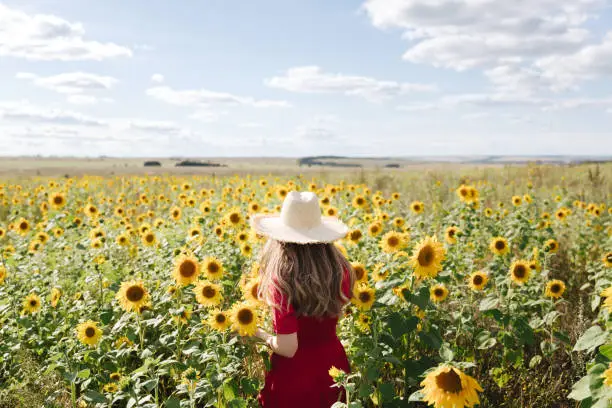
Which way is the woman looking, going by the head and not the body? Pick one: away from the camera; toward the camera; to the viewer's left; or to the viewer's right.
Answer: away from the camera

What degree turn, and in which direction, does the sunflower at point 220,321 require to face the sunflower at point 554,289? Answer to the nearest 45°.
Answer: approximately 90° to its left

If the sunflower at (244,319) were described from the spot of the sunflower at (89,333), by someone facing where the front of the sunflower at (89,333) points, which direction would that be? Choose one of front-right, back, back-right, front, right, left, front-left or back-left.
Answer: front-left

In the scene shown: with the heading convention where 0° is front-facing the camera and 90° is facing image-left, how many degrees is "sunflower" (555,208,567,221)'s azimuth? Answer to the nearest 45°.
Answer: approximately 0°

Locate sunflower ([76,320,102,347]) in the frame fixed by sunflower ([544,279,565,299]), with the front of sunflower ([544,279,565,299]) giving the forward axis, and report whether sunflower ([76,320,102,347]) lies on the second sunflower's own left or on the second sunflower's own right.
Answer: on the second sunflower's own right

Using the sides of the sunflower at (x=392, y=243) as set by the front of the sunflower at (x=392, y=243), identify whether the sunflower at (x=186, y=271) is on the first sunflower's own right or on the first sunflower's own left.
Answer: on the first sunflower's own right

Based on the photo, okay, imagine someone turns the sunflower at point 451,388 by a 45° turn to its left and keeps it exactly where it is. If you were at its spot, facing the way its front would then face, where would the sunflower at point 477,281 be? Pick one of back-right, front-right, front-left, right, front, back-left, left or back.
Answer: back-left

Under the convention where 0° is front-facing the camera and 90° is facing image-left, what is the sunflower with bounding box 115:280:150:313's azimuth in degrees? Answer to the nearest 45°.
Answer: approximately 0°

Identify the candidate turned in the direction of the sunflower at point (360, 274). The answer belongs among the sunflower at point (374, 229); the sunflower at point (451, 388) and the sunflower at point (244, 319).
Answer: the sunflower at point (374, 229)

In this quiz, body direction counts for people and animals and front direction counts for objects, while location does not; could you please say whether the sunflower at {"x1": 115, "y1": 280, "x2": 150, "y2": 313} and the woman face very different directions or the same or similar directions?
very different directions

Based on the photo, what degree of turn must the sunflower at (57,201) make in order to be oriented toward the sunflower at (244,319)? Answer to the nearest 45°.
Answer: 0° — it already faces it

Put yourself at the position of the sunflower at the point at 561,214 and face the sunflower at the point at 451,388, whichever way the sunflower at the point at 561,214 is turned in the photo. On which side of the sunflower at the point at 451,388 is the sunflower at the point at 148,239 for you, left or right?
right

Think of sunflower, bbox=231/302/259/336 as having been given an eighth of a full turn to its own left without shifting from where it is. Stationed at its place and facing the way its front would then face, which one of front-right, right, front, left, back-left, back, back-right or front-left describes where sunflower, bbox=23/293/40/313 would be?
back

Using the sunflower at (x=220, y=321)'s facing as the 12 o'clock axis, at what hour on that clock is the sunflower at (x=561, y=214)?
the sunflower at (x=561, y=214) is roughly at 8 o'clock from the sunflower at (x=220, y=321).

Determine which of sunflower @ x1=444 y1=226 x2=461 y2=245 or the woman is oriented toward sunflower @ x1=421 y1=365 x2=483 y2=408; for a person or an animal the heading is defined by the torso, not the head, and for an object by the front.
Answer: sunflower @ x1=444 y1=226 x2=461 y2=245
